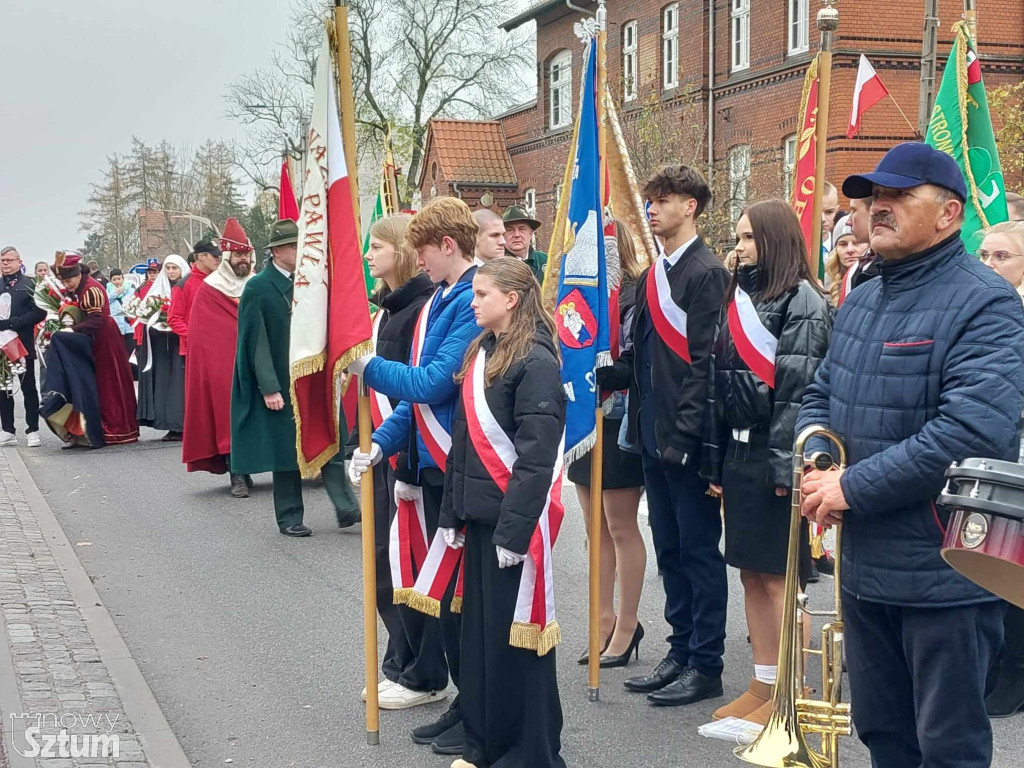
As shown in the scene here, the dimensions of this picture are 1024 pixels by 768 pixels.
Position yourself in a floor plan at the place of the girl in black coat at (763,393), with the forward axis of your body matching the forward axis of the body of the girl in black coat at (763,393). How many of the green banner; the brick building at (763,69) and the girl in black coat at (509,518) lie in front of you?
1

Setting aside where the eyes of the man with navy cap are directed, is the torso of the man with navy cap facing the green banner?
no

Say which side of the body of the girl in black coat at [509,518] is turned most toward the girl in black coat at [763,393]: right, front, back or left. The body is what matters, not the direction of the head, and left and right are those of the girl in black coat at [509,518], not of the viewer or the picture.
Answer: back

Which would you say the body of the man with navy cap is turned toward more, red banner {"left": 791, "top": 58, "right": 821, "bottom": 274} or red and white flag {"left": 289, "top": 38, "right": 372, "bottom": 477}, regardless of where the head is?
the red and white flag

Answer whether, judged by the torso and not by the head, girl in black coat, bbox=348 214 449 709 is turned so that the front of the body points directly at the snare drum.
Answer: no

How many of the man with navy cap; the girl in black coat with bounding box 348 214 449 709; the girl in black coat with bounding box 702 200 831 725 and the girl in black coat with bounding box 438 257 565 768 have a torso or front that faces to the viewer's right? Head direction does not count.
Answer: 0

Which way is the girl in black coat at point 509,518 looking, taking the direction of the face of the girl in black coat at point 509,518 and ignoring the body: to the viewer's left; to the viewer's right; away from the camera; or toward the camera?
to the viewer's left

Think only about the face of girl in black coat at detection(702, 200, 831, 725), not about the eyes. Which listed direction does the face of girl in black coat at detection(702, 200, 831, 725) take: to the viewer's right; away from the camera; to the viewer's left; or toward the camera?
to the viewer's left

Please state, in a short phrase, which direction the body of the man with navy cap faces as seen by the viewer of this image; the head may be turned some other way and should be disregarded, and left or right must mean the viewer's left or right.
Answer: facing the viewer and to the left of the viewer

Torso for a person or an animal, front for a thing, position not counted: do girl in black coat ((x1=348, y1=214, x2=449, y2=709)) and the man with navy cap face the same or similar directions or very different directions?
same or similar directions

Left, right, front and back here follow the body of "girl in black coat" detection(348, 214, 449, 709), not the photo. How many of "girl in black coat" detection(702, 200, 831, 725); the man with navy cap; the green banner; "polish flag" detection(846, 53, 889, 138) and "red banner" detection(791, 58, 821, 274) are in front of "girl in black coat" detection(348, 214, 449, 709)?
0

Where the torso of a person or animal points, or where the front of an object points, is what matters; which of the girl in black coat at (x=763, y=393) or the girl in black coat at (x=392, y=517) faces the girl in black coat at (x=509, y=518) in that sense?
the girl in black coat at (x=763, y=393)

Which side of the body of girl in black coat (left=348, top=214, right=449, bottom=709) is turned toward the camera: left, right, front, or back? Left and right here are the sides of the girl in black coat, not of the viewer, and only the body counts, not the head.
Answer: left

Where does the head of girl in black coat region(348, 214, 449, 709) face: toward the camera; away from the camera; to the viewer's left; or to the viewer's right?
to the viewer's left

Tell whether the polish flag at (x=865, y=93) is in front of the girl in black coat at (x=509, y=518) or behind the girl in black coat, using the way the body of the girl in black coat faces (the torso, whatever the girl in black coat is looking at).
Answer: behind

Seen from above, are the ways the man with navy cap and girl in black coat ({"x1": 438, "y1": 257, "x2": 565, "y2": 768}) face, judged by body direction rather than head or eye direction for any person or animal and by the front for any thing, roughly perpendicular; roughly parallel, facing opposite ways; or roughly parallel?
roughly parallel

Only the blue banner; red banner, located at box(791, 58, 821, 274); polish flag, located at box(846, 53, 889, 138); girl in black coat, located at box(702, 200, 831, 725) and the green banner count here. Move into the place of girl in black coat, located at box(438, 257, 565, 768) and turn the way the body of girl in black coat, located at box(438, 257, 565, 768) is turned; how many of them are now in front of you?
0
